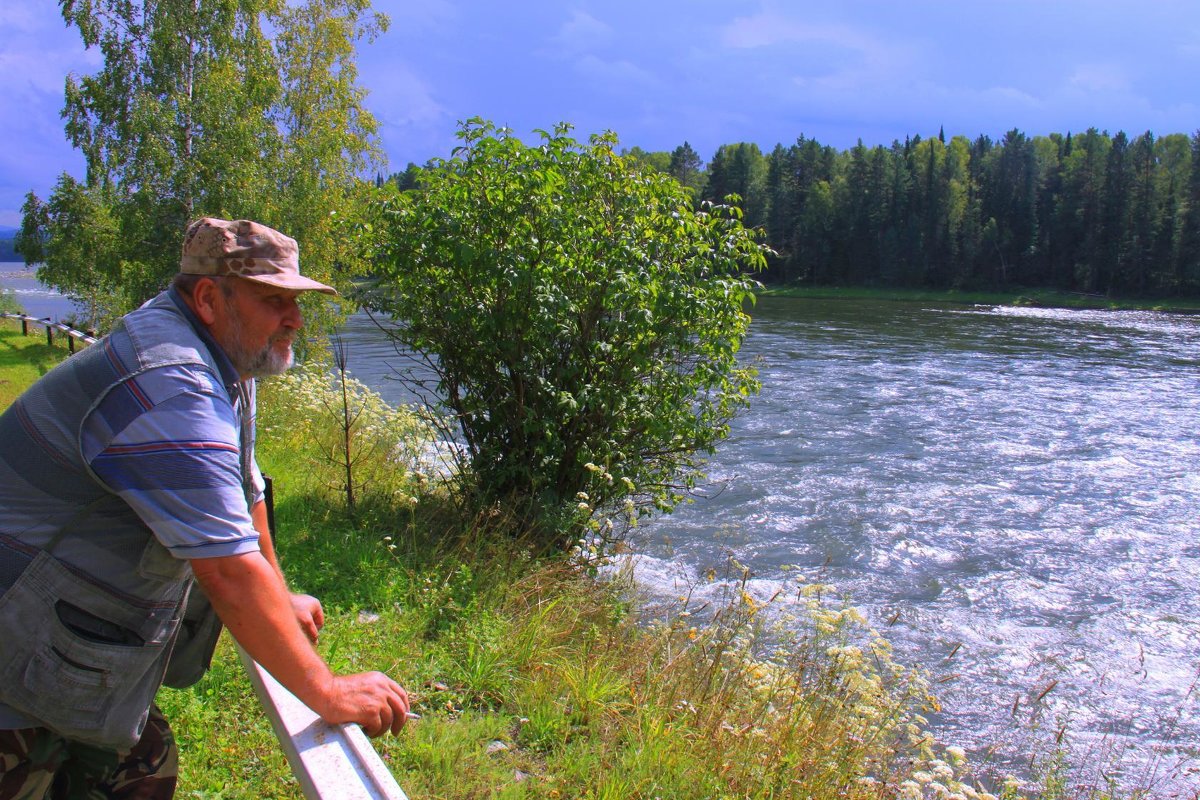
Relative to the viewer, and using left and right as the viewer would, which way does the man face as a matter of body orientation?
facing to the right of the viewer

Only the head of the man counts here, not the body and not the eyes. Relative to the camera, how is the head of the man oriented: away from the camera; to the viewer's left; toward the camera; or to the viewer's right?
to the viewer's right

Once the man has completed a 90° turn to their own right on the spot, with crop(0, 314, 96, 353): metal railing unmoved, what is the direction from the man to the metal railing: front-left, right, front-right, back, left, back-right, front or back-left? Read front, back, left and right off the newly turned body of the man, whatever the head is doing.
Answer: back

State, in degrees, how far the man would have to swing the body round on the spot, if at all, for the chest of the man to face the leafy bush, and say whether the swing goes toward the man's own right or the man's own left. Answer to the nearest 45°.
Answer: approximately 45° to the man's own left
